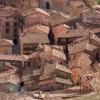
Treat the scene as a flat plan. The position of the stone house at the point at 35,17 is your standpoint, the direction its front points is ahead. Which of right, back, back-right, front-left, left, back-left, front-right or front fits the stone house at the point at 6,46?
front-right

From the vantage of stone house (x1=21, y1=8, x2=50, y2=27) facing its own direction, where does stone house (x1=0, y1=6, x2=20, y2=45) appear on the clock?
stone house (x1=0, y1=6, x2=20, y2=45) is roughly at 3 o'clock from stone house (x1=21, y1=8, x2=50, y2=27).

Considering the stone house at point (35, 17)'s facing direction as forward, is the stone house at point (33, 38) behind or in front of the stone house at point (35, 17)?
in front

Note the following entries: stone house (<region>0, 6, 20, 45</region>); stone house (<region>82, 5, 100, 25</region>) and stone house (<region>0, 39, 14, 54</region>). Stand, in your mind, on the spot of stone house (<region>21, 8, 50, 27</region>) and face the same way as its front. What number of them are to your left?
1

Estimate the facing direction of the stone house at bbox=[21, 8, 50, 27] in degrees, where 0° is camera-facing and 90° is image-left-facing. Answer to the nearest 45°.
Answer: approximately 0°

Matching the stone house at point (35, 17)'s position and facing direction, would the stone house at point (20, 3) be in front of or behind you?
behind

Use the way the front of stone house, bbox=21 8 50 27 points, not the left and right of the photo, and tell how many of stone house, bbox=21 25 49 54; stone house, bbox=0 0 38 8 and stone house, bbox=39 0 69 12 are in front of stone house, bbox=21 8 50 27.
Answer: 1

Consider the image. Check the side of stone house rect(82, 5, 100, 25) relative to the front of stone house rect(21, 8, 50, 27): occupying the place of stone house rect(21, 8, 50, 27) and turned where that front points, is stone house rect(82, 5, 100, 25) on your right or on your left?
on your left
